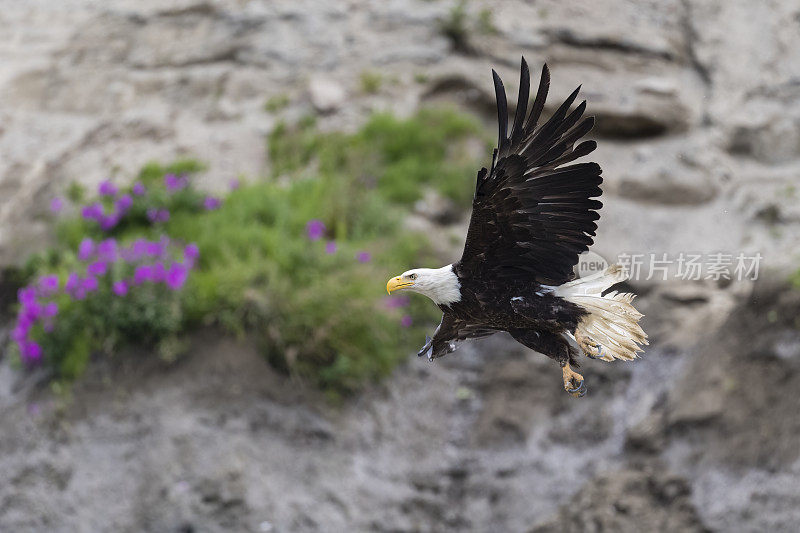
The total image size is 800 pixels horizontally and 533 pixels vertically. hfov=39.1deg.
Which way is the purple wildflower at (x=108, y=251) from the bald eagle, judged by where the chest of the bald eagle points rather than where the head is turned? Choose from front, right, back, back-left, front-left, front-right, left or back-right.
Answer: front-right

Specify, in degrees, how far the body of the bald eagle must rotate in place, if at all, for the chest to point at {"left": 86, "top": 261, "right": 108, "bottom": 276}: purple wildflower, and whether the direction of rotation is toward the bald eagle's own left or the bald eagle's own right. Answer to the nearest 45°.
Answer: approximately 45° to the bald eagle's own right

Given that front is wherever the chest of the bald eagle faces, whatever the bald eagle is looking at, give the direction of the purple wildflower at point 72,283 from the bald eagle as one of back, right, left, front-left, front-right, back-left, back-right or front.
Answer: front-right

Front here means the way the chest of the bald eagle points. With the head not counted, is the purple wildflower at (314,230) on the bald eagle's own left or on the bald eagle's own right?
on the bald eagle's own right

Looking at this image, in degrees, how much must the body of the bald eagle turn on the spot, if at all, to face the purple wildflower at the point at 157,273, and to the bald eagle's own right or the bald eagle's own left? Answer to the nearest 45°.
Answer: approximately 45° to the bald eagle's own right

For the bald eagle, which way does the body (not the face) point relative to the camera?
to the viewer's left

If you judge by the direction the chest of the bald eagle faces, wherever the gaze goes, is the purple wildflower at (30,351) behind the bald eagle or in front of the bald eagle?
in front

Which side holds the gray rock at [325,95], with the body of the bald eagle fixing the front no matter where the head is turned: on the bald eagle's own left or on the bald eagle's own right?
on the bald eagle's own right

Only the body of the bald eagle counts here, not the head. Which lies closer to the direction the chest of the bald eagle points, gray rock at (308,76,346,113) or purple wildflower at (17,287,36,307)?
the purple wildflower

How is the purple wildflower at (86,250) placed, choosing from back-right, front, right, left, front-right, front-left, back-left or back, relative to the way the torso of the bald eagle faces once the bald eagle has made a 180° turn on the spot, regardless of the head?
back-left

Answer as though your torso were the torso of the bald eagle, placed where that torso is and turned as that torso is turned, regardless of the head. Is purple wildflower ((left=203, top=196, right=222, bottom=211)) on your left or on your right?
on your right

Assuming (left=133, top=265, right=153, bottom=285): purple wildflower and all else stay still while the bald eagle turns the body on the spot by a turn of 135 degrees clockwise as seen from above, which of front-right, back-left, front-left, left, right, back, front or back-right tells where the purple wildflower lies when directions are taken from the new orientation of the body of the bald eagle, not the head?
left

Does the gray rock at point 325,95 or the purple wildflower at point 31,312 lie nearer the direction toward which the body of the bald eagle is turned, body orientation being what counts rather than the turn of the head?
the purple wildflower

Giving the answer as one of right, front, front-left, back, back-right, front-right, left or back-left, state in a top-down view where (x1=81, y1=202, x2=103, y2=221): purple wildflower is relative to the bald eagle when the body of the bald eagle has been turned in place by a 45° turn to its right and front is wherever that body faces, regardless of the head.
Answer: front
